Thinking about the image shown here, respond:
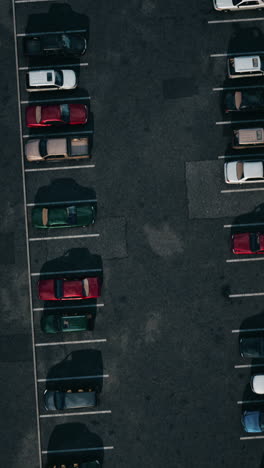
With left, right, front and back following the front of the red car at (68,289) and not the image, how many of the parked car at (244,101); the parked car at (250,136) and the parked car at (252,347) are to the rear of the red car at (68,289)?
3

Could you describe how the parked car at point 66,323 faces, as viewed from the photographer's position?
facing to the left of the viewer

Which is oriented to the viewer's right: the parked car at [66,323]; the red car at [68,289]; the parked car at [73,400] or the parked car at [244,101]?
the parked car at [244,101]

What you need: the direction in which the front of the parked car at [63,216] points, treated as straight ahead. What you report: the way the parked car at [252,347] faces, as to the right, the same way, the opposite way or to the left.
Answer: the opposite way
